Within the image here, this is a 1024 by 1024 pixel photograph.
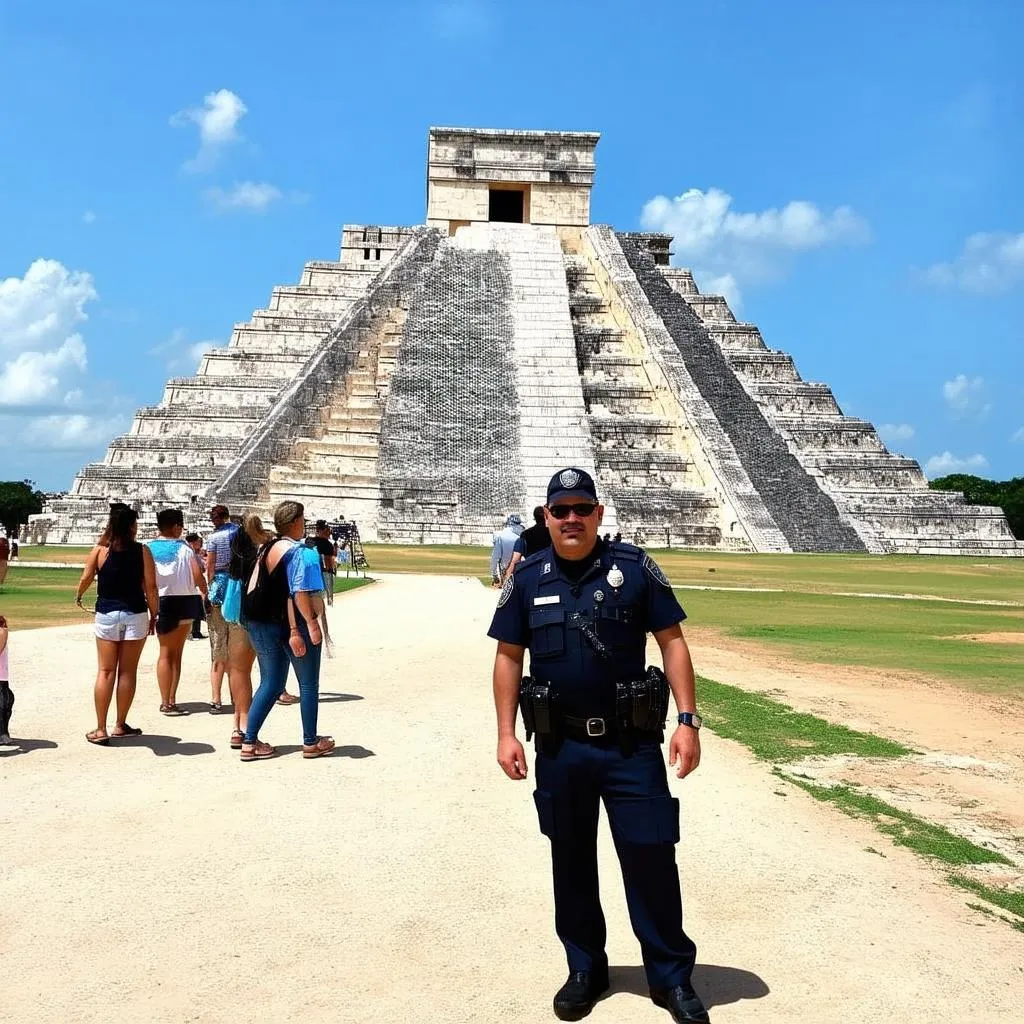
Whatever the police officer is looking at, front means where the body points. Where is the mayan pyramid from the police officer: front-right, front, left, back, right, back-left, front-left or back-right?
back

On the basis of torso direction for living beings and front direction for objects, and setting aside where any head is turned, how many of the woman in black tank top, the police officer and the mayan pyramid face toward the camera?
2

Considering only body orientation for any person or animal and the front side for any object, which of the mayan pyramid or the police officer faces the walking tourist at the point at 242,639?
the mayan pyramid

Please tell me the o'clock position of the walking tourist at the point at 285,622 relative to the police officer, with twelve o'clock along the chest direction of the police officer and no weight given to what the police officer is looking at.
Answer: The walking tourist is roughly at 5 o'clock from the police officer.

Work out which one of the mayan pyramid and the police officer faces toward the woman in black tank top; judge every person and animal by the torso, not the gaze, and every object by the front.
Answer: the mayan pyramid

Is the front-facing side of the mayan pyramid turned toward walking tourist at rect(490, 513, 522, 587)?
yes

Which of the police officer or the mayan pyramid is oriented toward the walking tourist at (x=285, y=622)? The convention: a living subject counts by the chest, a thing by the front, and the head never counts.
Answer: the mayan pyramid

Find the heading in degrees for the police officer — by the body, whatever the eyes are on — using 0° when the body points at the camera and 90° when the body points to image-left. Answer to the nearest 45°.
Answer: approximately 0°

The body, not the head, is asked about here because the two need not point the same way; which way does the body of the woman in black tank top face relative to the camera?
away from the camera
